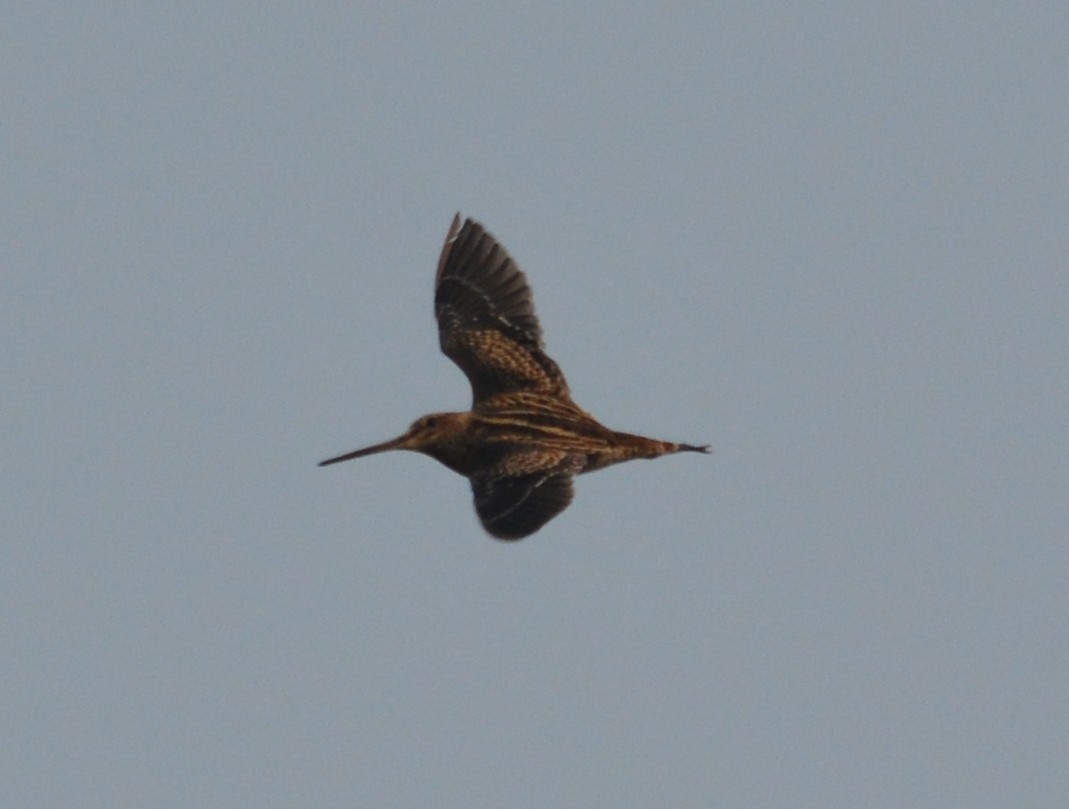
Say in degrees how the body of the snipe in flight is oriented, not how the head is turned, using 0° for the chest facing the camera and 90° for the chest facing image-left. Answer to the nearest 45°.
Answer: approximately 90°
